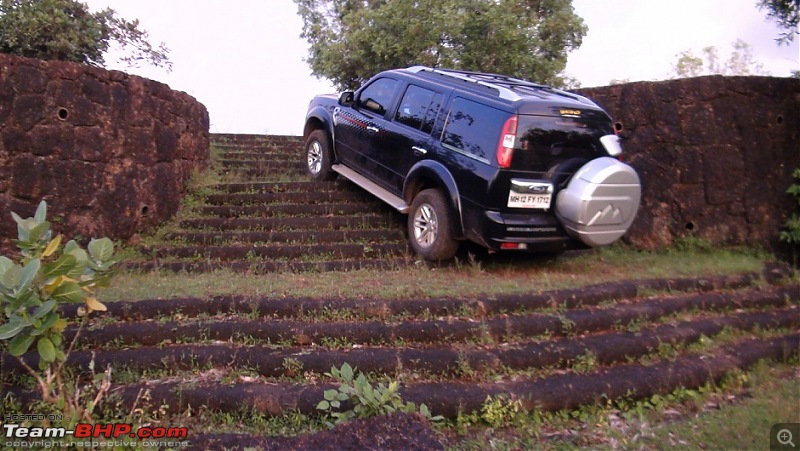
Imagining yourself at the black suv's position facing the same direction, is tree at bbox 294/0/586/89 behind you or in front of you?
in front

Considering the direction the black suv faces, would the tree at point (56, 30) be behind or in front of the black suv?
in front

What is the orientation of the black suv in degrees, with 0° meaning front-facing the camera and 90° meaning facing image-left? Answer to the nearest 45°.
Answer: approximately 135°

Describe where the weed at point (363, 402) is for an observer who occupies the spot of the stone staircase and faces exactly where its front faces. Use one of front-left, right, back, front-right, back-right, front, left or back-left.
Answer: front

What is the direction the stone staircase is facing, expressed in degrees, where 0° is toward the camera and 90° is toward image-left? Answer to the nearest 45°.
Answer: approximately 0°

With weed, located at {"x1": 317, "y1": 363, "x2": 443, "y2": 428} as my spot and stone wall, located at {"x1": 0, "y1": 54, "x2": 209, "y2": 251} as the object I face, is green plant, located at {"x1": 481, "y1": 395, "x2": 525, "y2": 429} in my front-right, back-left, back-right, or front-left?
back-right

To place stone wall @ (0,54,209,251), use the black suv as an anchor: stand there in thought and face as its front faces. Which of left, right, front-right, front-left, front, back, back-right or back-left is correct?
front-left

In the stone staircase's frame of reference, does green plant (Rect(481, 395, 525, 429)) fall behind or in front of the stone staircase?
in front

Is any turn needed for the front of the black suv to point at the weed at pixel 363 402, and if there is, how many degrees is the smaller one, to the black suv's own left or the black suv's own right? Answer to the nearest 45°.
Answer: approximately 135° to the black suv's own left

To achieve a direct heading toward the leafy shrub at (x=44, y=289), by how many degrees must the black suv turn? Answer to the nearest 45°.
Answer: approximately 90° to its left

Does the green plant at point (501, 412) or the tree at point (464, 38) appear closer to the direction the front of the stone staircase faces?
the green plant

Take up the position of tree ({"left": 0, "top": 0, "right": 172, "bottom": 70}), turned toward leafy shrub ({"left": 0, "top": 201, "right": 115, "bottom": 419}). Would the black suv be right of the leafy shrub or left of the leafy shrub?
left

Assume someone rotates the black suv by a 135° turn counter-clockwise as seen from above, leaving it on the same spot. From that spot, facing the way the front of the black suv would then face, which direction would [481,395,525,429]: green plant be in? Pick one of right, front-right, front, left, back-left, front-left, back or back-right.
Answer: front

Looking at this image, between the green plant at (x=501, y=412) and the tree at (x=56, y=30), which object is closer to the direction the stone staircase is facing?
the green plant
